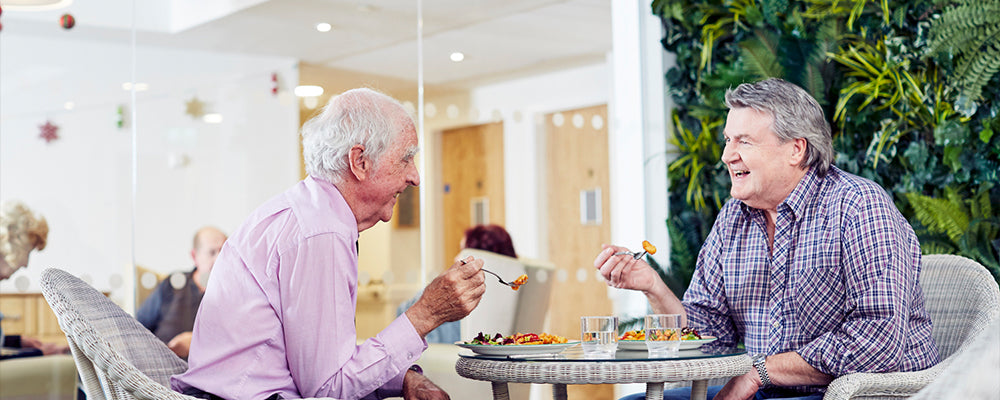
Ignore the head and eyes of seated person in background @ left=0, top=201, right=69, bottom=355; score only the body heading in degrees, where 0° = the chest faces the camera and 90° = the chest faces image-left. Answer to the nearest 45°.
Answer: approximately 270°

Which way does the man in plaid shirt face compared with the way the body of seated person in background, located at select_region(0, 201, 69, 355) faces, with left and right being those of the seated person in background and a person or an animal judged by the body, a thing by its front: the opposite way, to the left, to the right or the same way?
the opposite way

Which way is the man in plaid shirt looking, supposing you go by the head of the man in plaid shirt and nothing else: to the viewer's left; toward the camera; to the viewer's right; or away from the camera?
to the viewer's left

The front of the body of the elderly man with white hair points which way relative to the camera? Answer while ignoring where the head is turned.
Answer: to the viewer's right

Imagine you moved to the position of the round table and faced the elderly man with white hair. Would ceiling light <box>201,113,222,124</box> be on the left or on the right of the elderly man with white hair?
right

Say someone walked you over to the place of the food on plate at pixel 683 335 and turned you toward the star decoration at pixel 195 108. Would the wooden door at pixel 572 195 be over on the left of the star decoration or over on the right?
right

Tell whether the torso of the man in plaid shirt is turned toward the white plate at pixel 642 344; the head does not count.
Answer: yes
